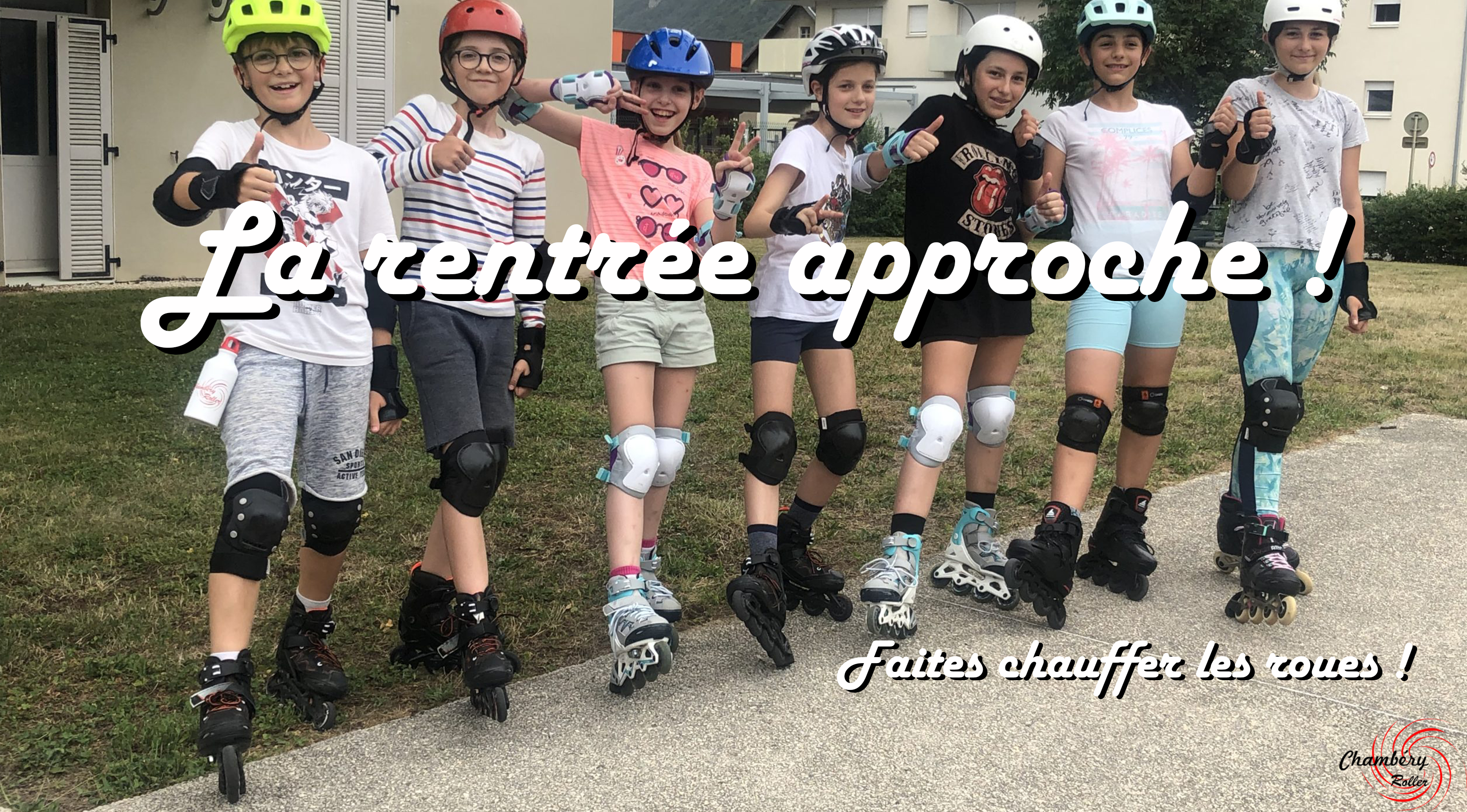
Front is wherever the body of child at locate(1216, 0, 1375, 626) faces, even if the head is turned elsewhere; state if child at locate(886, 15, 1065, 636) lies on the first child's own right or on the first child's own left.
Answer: on the first child's own right

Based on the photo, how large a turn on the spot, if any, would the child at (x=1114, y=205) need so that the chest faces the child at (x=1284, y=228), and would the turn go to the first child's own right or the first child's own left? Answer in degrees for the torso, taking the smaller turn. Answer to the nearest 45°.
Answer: approximately 135° to the first child's own left

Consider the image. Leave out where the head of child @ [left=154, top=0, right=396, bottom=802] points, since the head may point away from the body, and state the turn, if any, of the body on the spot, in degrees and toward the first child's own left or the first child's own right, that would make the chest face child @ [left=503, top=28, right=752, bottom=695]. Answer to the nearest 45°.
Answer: approximately 135° to the first child's own left

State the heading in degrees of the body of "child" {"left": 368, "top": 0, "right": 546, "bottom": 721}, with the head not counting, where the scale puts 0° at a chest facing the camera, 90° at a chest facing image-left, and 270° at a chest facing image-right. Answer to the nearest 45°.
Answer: approximately 0°

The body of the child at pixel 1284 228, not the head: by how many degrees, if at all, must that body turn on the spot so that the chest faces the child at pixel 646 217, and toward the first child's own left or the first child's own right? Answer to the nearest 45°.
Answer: approximately 45° to the first child's own right

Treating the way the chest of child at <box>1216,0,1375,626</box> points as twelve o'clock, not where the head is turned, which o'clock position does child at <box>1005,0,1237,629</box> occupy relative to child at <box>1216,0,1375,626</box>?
child at <box>1005,0,1237,629</box> is roughly at 2 o'clock from child at <box>1216,0,1375,626</box>.

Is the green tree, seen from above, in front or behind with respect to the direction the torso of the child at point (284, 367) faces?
behind

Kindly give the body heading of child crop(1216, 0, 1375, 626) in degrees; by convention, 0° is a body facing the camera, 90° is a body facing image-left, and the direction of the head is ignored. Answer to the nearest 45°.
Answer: approximately 0°

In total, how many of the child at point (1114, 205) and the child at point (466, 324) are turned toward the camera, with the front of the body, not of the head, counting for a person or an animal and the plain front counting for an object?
2
